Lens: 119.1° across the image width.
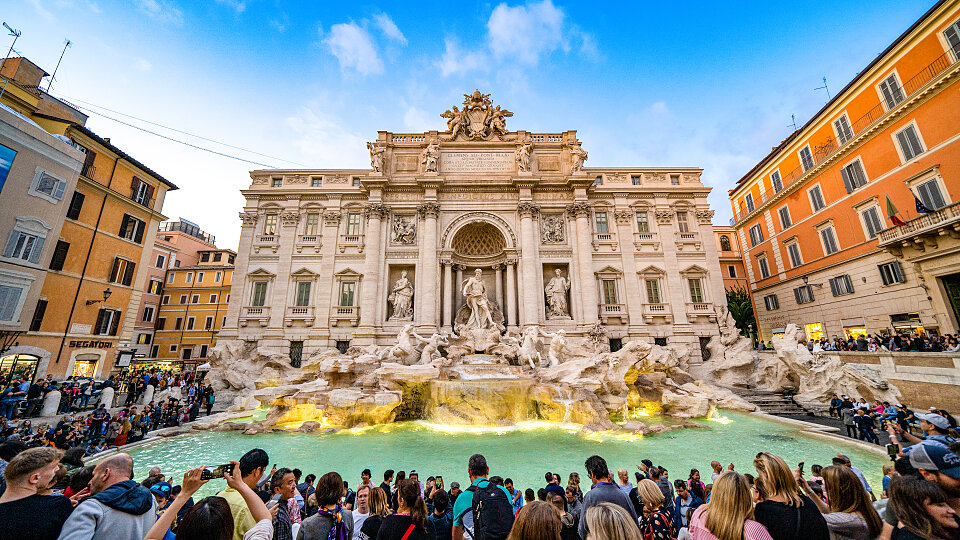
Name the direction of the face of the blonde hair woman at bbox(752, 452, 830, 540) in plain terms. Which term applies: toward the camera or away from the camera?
away from the camera

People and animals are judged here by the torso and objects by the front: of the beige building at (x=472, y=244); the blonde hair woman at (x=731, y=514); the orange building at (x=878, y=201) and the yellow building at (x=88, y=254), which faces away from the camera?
the blonde hair woman

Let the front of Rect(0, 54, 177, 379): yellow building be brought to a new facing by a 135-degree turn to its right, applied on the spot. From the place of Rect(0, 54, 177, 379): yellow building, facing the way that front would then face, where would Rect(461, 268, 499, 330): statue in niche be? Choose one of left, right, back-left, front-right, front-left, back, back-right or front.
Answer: back-left

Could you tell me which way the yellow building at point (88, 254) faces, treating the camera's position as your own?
facing the viewer and to the right of the viewer

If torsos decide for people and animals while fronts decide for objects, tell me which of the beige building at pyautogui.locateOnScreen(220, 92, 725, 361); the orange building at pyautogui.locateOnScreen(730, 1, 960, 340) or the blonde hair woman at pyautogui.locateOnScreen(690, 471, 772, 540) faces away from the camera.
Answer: the blonde hair woman

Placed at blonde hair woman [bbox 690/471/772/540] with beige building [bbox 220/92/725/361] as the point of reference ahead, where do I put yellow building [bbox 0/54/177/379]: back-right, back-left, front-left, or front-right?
front-left

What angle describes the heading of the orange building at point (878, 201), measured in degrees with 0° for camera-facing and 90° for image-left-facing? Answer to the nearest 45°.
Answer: approximately 45°

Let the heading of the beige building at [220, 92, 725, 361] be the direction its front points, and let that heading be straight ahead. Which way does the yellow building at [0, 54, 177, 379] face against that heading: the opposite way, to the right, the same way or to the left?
to the left

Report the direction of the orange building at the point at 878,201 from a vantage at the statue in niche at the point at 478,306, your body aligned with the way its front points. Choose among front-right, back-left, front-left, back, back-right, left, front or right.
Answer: left

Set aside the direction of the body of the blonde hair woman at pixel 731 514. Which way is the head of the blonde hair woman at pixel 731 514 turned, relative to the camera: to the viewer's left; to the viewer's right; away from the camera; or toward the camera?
away from the camera

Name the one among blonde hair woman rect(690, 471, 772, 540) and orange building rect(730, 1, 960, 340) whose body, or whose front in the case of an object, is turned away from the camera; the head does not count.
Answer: the blonde hair woman

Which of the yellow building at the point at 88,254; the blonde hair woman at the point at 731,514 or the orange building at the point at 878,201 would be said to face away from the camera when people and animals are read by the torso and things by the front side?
the blonde hair woman

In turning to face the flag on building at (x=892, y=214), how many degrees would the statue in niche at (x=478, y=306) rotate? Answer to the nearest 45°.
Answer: approximately 90° to its left

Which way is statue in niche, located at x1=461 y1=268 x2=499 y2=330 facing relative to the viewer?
toward the camera

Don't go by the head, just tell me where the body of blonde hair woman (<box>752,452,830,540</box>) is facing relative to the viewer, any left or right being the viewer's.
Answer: facing away from the viewer and to the left of the viewer

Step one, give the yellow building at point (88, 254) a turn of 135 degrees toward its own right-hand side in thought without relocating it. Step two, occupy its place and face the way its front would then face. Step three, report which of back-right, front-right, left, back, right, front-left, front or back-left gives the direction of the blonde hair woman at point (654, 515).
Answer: left

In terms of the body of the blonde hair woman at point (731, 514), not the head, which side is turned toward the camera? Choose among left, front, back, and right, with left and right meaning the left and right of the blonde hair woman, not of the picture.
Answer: back

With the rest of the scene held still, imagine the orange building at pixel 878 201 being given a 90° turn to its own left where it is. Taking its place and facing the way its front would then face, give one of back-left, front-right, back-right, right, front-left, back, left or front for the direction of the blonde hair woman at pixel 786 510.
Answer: front-right

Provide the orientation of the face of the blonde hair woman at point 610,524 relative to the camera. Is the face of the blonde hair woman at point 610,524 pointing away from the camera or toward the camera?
away from the camera

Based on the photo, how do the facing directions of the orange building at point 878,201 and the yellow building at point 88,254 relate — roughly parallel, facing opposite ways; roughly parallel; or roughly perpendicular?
roughly parallel, facing opposite ways

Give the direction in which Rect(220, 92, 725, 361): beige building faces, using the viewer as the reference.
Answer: facing the viewer
